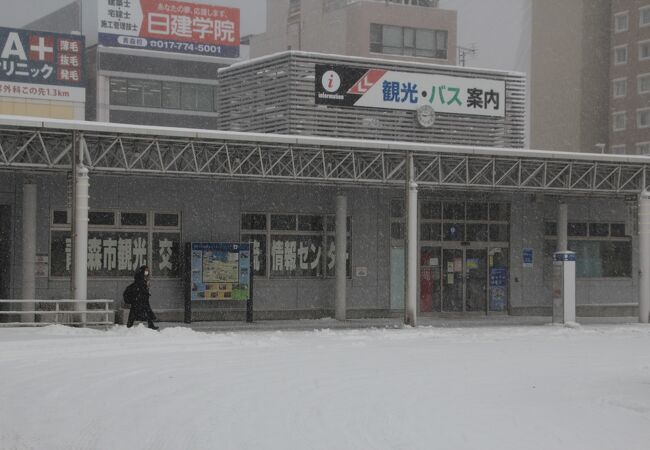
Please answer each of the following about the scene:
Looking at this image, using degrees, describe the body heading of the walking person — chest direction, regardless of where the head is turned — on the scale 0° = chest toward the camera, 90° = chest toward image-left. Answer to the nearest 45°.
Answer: approximately 270°

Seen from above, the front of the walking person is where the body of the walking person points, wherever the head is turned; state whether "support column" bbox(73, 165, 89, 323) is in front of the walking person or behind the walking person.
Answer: behind

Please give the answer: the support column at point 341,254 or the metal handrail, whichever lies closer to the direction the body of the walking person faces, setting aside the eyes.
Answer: the support column

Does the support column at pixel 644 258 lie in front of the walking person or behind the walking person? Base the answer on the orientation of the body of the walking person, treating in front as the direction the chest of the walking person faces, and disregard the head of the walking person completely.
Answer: in front

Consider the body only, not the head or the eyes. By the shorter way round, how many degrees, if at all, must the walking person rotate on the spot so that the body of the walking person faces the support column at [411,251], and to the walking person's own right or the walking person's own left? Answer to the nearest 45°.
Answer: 0° — they already face it

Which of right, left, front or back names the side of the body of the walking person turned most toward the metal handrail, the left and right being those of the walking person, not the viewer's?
back

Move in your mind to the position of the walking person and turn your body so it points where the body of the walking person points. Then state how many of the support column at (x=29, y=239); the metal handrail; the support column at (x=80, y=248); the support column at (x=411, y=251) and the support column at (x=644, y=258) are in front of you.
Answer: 2

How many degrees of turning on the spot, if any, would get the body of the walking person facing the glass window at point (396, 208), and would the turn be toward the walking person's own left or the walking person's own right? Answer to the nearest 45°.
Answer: approximately 45° to the walking person's own left

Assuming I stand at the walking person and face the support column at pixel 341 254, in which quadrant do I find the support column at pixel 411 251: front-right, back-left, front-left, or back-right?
front-right

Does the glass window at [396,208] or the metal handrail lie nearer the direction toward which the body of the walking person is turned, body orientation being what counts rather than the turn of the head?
the glass window
